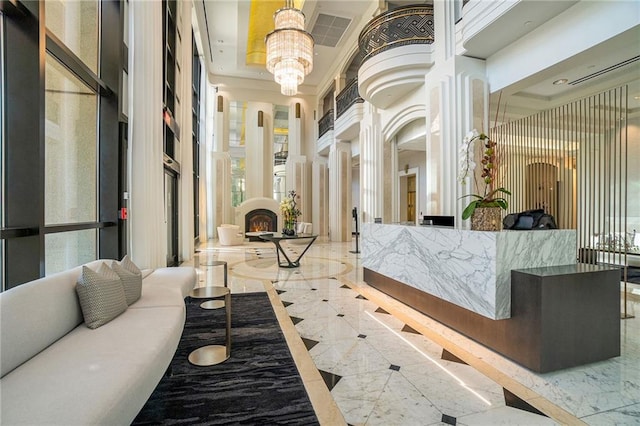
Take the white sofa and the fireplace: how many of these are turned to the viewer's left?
0

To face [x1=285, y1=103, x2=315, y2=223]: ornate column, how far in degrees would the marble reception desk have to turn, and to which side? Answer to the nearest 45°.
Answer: approximately 90° to its right

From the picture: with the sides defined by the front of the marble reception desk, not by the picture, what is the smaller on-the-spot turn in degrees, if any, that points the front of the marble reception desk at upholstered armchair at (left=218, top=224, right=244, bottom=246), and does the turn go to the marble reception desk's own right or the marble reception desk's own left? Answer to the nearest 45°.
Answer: approximately 90° to the marble reception desk's own right

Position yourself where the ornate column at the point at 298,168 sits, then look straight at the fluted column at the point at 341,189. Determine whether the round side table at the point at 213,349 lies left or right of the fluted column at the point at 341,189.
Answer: right

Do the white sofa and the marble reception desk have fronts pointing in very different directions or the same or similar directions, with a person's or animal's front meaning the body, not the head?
very different directions

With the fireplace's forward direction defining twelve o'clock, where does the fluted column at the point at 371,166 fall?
The fluted column is roughly at 11 o'clock from the fireplace.

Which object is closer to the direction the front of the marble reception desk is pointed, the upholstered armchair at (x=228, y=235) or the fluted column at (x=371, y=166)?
the upholstered armchair

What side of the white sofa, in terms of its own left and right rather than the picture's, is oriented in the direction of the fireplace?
left

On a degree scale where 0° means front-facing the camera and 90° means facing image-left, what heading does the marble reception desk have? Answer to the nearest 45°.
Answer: approximately 45°

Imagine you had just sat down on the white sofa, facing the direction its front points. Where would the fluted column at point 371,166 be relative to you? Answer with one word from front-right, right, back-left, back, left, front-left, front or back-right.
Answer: left

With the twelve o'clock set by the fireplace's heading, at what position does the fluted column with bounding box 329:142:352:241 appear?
The fluted column is roughly at 10 o'clock from the fireplace.
